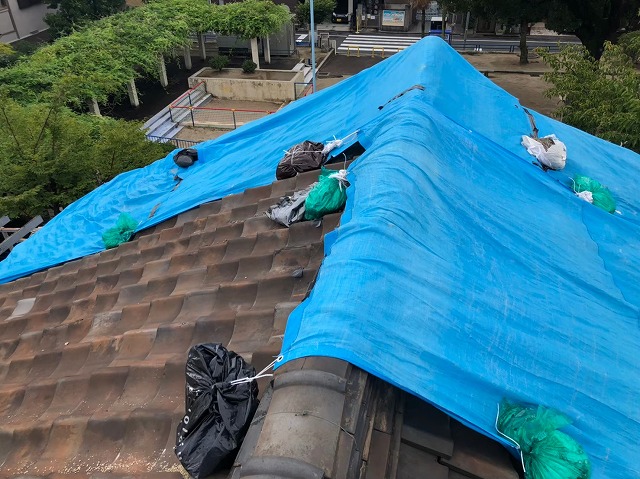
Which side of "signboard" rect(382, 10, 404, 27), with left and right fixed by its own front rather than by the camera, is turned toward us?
front

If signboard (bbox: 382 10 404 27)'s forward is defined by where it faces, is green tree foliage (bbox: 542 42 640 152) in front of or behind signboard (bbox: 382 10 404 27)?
in front

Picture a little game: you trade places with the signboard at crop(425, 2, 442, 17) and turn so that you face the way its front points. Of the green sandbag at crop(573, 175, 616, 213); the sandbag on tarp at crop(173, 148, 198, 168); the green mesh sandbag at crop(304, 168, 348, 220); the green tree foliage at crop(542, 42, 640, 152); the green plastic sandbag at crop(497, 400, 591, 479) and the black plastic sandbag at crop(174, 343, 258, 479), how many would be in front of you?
6

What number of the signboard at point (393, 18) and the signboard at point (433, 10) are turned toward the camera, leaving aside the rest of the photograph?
2

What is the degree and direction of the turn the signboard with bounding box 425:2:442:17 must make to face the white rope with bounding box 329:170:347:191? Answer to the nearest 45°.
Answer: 0° — it already faces it

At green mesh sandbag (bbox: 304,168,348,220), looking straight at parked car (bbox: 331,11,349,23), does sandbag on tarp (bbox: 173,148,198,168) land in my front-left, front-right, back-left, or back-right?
front-left

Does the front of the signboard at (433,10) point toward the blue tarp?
yes

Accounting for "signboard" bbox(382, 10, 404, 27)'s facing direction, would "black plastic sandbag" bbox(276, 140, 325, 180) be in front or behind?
in front

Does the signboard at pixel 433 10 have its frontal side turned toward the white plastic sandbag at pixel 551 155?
yes

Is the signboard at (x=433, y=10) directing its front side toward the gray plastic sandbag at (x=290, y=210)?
yes

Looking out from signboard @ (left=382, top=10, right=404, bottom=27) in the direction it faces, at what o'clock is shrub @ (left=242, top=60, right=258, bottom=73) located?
The shrub is roughly at 1 o'clock from the signboard.

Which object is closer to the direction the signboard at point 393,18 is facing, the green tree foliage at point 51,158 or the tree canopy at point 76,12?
the green tree foliage

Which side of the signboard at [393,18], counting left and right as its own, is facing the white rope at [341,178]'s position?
front

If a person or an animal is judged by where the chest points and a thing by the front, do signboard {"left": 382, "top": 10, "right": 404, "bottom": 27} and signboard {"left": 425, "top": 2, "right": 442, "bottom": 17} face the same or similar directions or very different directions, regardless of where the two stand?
same or similar directions
